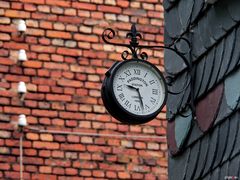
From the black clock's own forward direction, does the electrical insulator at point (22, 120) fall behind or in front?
behind

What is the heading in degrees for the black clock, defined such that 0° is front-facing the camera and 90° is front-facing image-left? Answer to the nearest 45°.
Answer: approximately 315°

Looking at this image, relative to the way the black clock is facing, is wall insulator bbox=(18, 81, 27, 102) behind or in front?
behind
